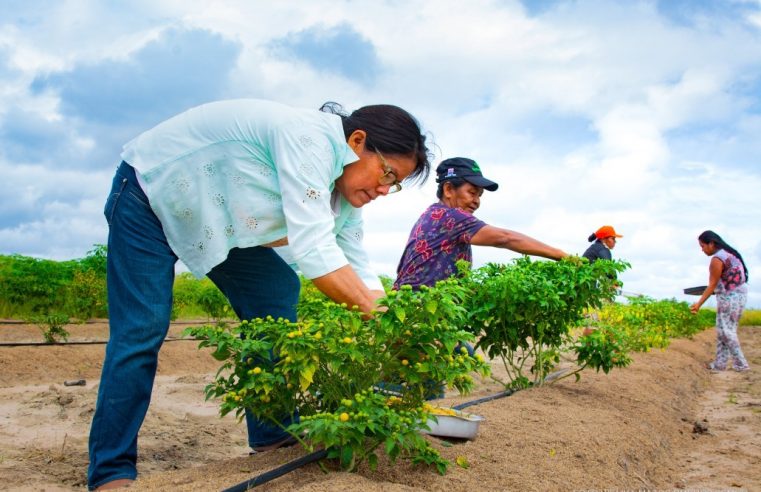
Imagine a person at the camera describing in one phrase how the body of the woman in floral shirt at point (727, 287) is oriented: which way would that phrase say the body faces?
to the viewer's left

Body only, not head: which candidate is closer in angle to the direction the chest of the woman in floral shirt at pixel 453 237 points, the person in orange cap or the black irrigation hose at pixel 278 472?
the person in orange cap

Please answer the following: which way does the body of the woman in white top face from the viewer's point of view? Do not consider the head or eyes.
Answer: to the viewer's right

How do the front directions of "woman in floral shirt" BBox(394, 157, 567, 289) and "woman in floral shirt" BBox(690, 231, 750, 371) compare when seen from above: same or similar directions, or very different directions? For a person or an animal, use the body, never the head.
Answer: very different directions

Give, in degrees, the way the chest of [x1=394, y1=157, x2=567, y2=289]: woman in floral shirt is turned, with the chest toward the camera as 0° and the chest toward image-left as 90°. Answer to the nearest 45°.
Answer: approximately 270°

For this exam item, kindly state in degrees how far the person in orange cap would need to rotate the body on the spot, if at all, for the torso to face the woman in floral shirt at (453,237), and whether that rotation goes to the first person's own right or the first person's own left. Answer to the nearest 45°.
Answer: approximately 90° to the first person's own right
